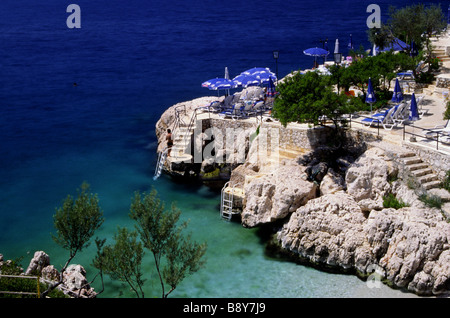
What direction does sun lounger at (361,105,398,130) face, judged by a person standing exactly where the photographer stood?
facing to the left of the viewer

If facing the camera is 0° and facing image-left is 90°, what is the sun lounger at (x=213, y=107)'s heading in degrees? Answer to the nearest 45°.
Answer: approximately 90°

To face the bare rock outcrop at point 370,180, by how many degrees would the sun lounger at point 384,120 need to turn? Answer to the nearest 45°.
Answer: approximately 90° to its left

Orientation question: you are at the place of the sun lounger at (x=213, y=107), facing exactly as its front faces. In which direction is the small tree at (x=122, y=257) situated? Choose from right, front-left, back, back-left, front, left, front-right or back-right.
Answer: left

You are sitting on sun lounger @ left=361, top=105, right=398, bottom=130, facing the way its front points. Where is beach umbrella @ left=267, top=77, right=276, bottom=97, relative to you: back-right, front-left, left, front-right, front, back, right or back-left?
front-right

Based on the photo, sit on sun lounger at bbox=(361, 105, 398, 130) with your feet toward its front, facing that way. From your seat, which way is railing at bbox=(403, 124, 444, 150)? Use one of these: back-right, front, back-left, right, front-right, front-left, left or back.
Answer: back-left

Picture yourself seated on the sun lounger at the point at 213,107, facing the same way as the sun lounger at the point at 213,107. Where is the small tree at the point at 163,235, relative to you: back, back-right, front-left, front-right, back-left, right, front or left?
left

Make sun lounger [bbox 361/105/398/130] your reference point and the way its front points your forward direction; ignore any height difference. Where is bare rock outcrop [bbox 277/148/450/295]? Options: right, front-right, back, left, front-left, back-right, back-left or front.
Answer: left

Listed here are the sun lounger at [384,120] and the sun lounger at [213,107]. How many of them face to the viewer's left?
2
